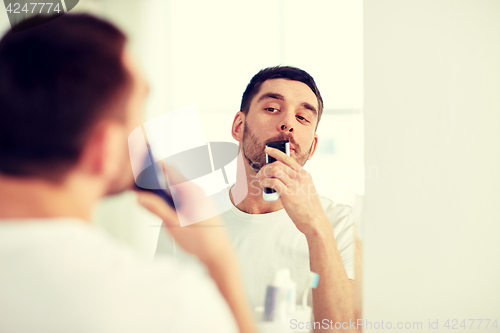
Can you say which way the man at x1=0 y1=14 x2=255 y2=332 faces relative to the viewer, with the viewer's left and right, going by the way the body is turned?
facing away from the viewer and to the right of the viewer

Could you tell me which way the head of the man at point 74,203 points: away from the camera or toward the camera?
away from the camera
